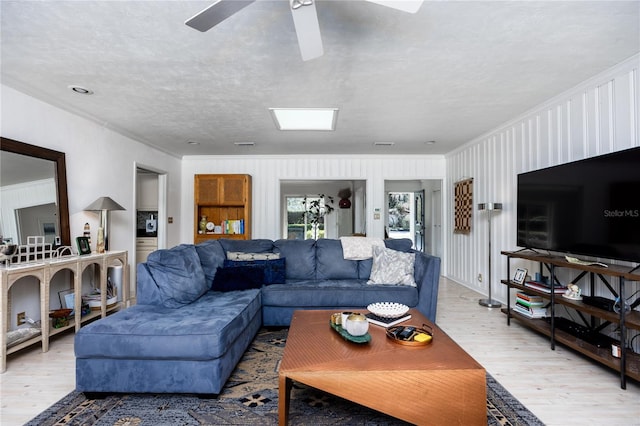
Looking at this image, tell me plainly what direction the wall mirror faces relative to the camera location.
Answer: facing the viewer and to the right of the viewer

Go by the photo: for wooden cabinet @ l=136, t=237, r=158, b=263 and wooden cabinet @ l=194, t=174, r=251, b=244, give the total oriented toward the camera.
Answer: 2

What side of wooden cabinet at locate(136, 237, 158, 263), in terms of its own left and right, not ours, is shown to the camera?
front

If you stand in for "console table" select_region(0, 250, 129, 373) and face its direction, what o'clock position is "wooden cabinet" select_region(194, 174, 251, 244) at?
The wooden cabinet is roughly at 9 o'clock from the console table.

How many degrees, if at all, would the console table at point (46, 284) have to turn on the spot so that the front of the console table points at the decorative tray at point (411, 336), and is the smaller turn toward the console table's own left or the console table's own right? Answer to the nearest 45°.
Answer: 0° — it already faces it

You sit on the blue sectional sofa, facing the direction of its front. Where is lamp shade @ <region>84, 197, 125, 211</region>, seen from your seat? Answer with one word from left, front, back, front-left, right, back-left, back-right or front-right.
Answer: back-right

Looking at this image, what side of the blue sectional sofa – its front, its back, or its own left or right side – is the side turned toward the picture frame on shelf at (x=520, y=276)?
left

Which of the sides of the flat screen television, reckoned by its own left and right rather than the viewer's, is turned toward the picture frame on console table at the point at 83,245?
front

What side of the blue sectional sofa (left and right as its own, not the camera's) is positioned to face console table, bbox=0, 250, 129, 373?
right

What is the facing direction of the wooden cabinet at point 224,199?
toward the camera

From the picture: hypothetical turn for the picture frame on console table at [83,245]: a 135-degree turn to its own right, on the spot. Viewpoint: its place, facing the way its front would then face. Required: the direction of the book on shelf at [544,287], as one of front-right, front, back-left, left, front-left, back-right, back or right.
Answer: back-left

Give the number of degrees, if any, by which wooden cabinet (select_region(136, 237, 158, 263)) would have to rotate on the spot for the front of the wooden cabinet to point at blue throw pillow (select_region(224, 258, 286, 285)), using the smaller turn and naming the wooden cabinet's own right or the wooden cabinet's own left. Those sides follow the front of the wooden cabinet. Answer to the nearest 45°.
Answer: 0° — it already faces it

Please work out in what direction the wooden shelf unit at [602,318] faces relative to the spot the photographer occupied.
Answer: facing the viewer and to the left of the viewer

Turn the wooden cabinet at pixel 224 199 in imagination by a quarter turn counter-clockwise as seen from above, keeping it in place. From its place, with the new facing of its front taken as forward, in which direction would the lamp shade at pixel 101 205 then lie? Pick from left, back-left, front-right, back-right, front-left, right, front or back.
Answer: back-right

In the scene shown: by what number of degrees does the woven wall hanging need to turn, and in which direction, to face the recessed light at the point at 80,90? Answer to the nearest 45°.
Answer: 0° — it already faces it

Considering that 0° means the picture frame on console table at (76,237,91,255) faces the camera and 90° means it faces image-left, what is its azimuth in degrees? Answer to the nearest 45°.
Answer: approximately 315°
